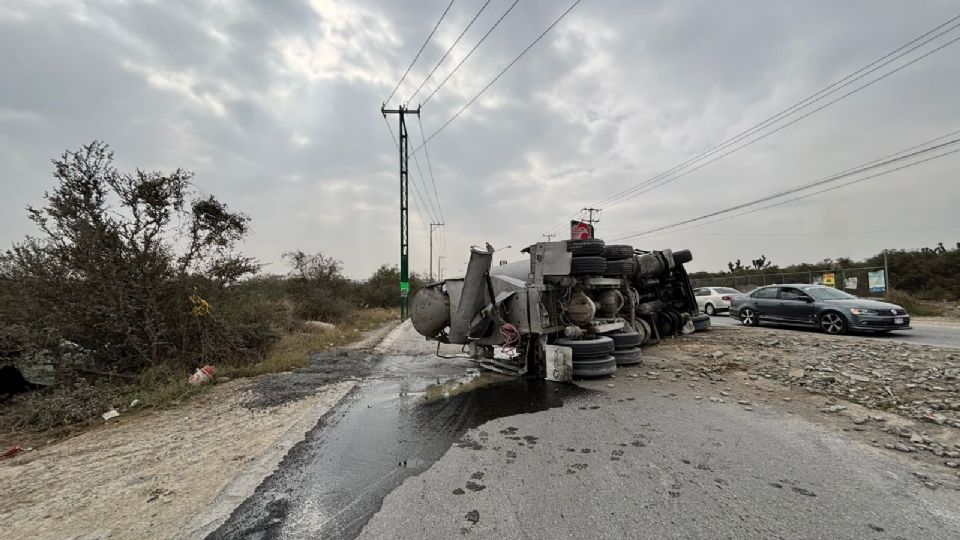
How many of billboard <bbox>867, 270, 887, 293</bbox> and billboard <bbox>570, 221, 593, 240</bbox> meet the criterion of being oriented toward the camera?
2

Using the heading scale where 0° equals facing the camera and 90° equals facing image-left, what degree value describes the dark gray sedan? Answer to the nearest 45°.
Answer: approximately 315°

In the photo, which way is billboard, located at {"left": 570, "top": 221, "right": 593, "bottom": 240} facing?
toward the camera

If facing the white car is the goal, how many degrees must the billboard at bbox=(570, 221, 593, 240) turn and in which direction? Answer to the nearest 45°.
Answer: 0° — it already faces it

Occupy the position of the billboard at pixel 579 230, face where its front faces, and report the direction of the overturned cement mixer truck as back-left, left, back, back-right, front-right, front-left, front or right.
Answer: front

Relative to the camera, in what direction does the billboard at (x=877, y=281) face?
facing the viewer

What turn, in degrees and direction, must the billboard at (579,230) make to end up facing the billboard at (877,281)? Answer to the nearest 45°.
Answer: approximately 45° to its left

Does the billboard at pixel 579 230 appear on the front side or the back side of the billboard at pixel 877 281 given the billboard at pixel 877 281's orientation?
on the back side

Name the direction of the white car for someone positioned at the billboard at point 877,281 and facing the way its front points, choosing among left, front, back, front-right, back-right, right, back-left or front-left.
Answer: front-right

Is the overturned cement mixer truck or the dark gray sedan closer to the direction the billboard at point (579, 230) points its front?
the overturned cement mixer truck
